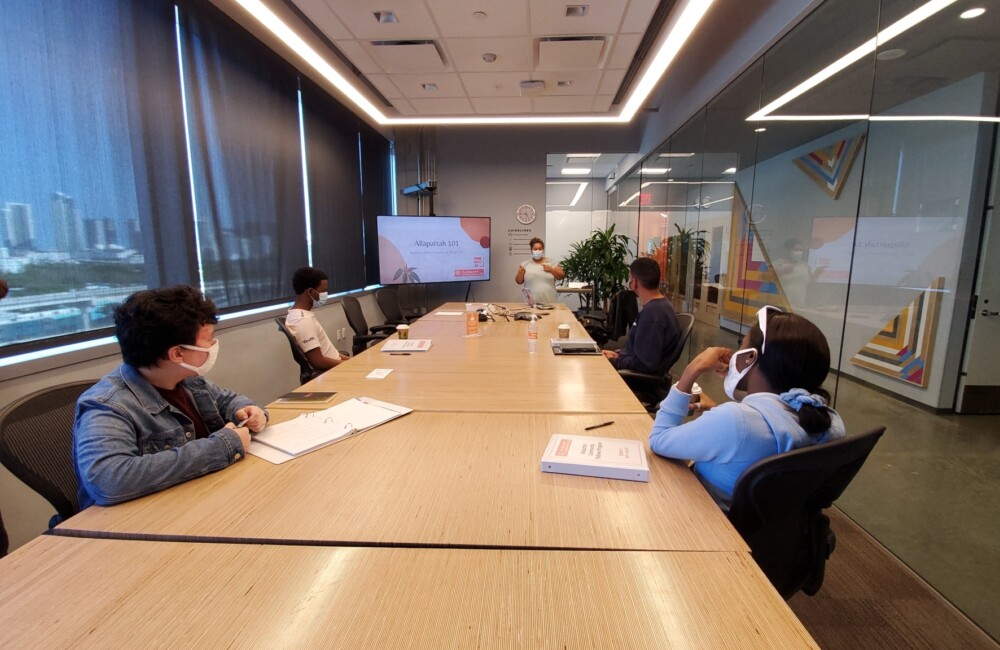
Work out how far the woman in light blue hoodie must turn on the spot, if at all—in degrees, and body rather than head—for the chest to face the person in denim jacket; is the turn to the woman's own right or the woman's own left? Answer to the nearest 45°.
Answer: approximately 90° to the woman's own left

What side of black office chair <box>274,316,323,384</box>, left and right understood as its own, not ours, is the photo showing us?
right

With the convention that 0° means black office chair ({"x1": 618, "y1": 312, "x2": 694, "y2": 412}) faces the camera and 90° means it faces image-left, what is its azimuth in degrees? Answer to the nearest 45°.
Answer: approximately 90°

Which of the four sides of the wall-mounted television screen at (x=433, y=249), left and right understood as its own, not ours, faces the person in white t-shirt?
front

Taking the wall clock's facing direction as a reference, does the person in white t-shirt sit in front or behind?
in front

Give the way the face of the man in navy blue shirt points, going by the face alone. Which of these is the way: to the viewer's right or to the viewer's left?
to the viewer's left

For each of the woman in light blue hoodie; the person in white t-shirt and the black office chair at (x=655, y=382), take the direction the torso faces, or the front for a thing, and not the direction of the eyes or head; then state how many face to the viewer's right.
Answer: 1

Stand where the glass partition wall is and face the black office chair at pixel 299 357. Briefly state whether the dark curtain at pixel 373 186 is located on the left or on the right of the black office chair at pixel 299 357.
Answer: right

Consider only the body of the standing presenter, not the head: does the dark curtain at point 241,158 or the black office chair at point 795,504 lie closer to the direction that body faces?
the black office chair

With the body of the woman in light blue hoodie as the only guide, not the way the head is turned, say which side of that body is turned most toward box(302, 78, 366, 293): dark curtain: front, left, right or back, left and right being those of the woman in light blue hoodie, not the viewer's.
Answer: front

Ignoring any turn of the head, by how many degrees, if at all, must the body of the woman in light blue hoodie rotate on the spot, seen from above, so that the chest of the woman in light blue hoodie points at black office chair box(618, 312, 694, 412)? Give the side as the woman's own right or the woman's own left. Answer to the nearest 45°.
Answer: approximately 45° to the woman's own right

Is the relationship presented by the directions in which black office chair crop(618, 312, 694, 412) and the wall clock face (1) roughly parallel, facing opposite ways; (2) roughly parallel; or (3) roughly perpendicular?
roughly perpendicular

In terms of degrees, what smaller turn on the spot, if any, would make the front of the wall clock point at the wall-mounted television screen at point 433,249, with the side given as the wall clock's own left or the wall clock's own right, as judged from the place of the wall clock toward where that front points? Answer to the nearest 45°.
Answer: approximately 45° to the wall clock's own right

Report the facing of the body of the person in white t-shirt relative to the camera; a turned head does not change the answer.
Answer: to the viewer's right
